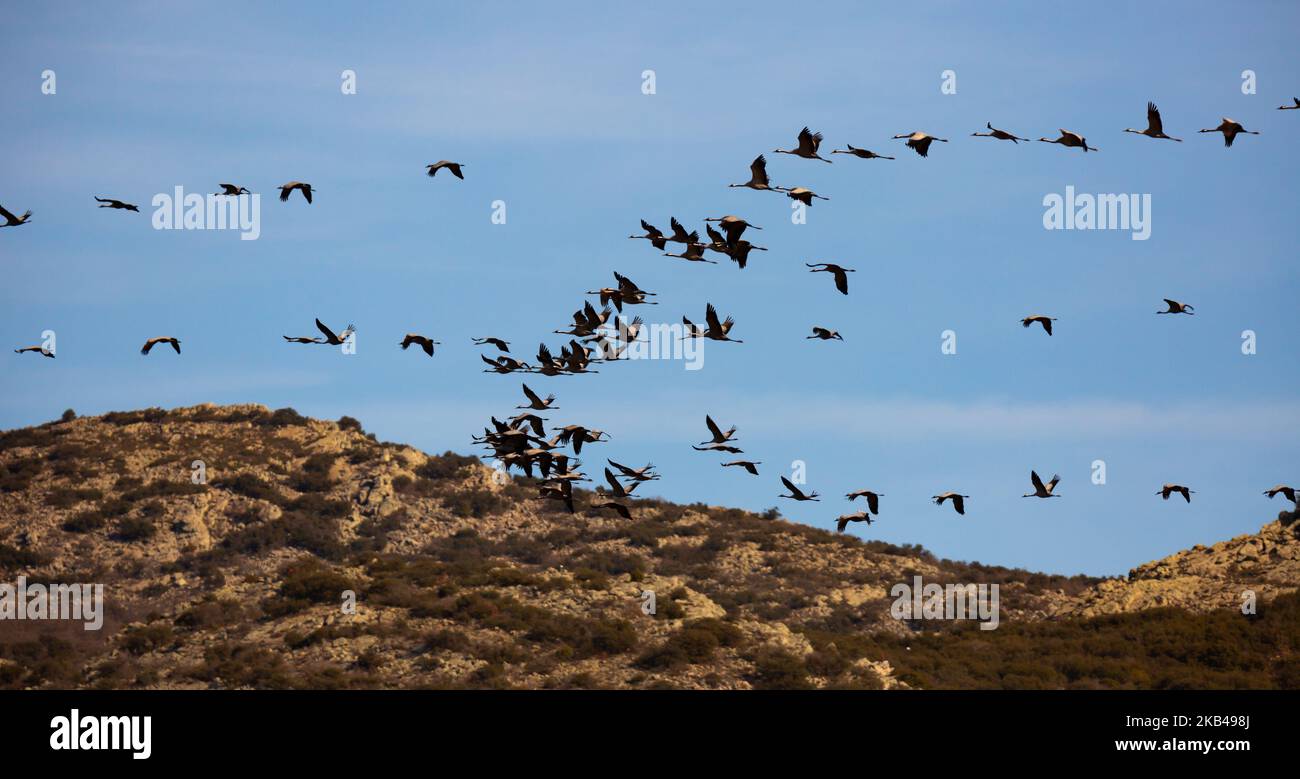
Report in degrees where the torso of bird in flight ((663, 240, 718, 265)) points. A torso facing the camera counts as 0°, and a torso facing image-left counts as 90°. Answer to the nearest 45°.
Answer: approximately 90°

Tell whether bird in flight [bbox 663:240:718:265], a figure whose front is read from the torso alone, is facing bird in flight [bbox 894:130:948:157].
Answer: no

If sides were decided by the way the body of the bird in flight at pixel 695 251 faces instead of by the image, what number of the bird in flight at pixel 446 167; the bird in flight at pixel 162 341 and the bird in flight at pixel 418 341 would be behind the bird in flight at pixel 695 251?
0

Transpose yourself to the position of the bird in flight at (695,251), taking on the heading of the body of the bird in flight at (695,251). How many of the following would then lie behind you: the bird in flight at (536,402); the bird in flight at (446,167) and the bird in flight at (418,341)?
0

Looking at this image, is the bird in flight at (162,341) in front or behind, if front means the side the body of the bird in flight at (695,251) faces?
in front

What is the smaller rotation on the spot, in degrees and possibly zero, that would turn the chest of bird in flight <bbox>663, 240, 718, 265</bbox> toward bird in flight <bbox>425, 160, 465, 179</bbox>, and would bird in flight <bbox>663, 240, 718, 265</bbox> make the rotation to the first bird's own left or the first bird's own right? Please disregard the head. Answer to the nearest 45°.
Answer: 0° — it already faces it
